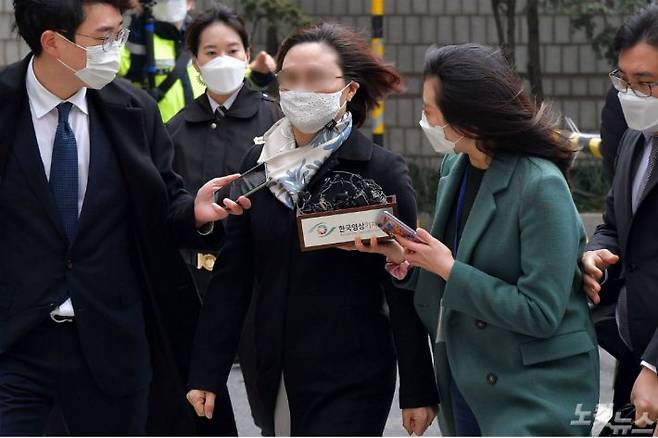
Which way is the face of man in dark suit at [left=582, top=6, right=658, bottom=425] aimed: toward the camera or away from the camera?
toward the camera

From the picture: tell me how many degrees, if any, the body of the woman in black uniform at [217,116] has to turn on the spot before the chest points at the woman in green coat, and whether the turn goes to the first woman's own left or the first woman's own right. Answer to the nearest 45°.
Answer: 0° — they already face them

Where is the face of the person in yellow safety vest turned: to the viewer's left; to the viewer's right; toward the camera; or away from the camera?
toward the camera

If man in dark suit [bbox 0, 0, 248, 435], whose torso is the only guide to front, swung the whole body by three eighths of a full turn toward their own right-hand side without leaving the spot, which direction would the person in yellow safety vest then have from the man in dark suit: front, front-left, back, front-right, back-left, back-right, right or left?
front-right

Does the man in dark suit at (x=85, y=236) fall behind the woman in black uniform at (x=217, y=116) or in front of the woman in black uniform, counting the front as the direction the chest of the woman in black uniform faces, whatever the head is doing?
in front

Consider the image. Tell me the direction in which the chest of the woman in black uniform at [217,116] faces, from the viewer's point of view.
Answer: toward the camera

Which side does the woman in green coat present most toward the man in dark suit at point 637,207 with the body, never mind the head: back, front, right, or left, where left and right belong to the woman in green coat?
back

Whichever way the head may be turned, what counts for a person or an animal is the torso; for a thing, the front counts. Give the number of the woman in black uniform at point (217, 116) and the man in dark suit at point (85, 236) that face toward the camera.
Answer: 2

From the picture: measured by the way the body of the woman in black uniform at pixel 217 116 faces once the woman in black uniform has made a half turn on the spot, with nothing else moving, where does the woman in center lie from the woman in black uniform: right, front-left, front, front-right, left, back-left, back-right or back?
back

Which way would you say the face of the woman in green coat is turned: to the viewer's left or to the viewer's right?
to the viewer's left

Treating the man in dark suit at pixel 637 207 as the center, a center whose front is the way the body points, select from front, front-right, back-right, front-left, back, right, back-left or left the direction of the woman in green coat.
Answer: front

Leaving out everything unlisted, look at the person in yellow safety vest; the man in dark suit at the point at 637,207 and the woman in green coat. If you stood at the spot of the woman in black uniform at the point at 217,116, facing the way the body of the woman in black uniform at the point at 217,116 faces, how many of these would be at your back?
1

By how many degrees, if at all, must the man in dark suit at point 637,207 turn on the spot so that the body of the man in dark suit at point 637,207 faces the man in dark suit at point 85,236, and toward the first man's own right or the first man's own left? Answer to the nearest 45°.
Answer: approximately 45° to the first man's own right

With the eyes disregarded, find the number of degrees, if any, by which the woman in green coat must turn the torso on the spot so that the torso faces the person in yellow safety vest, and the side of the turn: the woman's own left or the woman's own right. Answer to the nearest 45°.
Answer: approximately 90° to the woman's own right

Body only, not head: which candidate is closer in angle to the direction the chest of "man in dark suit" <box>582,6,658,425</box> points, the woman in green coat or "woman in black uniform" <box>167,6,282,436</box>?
the woman in green coat

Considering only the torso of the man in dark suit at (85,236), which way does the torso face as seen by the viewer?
toward the camera

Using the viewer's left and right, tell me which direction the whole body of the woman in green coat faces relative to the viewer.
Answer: facing the viewer and to the left of the viewer
